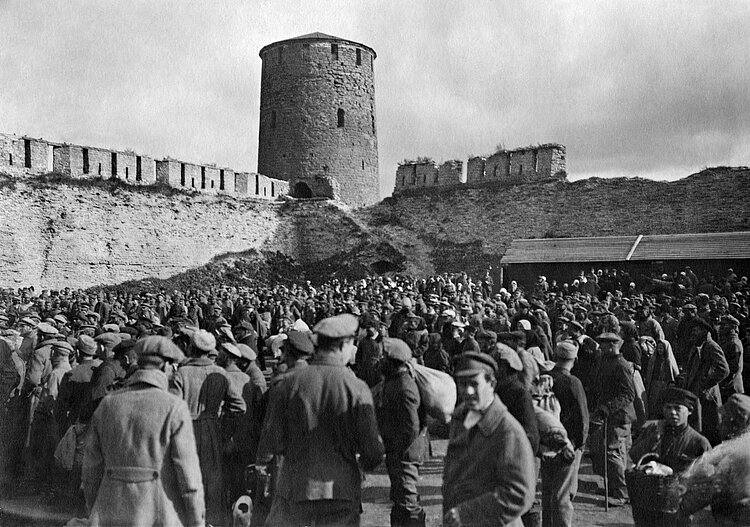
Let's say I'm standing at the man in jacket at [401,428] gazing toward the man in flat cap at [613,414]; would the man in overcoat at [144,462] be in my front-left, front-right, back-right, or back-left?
back-right

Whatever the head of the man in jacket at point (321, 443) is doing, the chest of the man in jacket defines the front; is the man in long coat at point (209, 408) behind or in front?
in front

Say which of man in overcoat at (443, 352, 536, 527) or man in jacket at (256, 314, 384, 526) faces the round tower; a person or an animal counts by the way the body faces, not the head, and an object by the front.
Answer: man in jacket at (256, 314, 384, 526)

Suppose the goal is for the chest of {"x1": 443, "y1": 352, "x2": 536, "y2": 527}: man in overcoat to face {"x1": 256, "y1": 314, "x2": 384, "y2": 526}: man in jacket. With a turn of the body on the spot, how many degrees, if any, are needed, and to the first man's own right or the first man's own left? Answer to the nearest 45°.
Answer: approximately 45° to the first man's own right

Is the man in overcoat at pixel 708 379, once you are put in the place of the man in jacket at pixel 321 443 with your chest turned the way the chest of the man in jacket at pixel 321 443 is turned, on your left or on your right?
on your right

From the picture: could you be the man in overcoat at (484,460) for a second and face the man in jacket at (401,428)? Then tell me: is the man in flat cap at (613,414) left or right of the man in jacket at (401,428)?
right

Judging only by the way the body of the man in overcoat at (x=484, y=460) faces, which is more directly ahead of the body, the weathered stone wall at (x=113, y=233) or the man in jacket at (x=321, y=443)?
the man in jacket

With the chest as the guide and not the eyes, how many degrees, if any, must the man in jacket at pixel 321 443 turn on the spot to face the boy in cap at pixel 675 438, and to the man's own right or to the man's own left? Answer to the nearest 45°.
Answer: approximately 90° to the man's own right

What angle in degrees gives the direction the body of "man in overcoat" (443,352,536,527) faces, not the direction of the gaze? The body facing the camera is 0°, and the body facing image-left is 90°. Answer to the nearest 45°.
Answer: approximately 45°

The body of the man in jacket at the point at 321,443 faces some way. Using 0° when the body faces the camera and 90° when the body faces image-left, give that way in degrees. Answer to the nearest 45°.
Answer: approximately 180°
